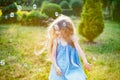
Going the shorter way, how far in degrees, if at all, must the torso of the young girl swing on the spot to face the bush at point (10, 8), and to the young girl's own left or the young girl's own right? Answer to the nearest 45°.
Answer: approximately 135° to the young girl's own right

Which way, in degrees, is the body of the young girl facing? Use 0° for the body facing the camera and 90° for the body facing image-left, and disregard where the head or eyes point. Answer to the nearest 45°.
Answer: approximately 0°

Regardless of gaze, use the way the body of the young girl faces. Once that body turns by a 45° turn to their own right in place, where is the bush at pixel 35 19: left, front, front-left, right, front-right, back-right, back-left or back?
right

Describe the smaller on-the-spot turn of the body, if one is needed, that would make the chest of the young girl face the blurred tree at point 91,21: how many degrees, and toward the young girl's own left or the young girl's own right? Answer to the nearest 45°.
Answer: approximately 135° to the young girl's own left
